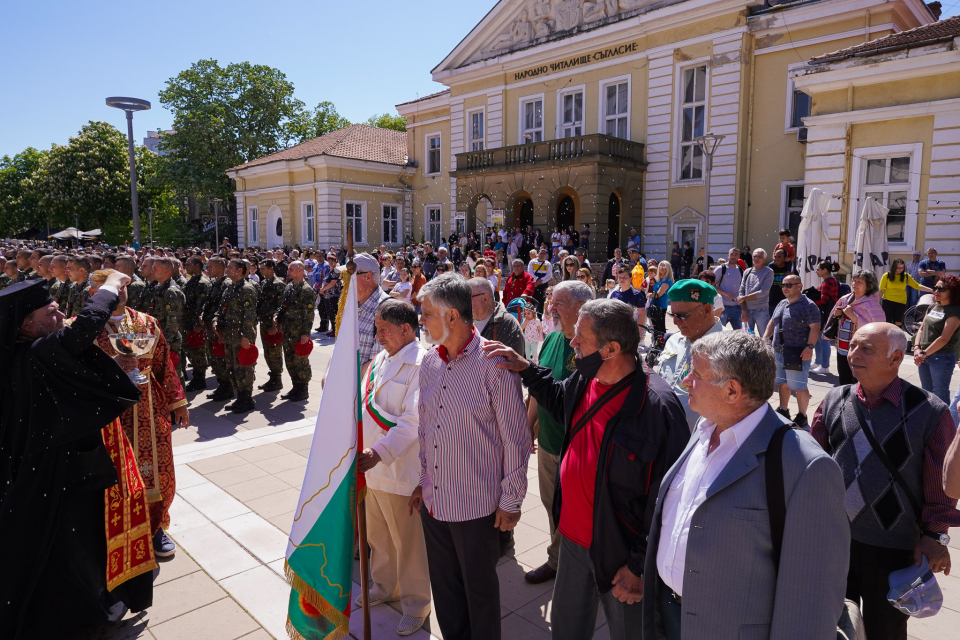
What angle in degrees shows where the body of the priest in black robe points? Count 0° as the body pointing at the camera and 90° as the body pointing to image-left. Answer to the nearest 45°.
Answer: approximately 270°

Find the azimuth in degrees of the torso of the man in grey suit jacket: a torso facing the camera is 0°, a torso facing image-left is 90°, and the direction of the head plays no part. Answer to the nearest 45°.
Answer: approximately 45°

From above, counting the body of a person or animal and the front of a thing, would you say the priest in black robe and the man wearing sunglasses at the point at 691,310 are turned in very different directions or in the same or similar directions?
very different directions

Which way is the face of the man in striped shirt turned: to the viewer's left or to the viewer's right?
to the viewer's left

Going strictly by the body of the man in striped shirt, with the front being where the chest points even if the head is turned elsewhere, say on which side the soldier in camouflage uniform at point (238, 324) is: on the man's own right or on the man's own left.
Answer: on the man's own right

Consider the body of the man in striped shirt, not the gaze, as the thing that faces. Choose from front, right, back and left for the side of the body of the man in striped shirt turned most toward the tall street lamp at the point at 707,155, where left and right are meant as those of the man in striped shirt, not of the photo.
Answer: back

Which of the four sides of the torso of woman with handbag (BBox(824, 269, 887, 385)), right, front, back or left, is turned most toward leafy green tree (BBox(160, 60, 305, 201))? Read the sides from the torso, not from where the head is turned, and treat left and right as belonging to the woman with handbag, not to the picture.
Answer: right

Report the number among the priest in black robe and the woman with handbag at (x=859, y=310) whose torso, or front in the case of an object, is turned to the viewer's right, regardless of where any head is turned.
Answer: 1

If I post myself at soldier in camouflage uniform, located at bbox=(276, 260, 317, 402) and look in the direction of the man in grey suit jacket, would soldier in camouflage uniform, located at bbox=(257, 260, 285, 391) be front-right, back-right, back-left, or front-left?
back-right
